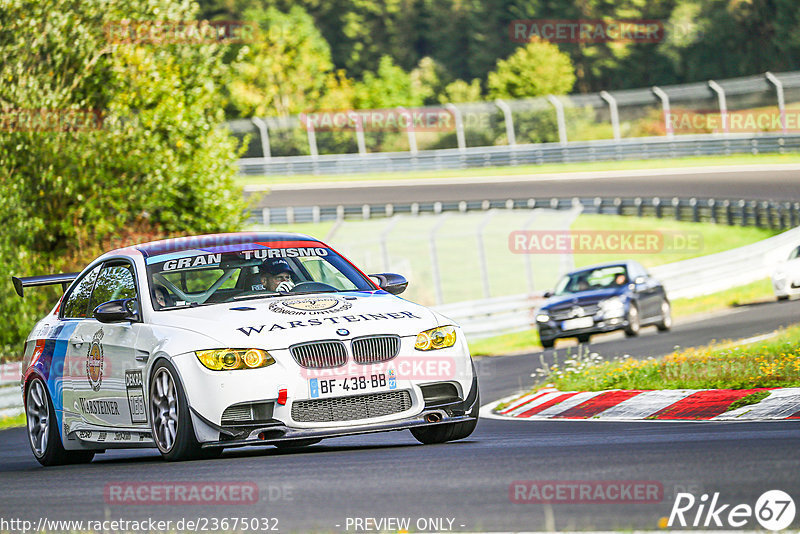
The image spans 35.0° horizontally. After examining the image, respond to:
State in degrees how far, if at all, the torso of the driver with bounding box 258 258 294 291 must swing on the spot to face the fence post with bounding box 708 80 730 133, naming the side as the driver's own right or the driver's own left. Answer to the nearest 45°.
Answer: approximately 90° to the driver's own left

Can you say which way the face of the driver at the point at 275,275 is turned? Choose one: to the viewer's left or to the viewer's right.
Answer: to the viewer's right

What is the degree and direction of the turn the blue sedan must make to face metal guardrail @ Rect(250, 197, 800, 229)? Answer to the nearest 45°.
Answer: approximately 135° to its right

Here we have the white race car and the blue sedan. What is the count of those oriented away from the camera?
0

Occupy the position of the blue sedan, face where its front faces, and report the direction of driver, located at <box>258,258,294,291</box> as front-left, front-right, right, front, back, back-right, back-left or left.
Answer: front-left

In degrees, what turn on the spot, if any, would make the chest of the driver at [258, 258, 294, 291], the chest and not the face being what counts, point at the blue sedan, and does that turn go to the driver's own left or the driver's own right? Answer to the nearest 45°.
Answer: approximately 90° to the driver's own left

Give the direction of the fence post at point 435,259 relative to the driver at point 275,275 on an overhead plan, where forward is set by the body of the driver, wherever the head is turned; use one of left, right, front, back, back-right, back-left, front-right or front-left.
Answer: back-left

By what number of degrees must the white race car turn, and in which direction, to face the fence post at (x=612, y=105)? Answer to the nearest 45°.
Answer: approximately 135° to its left

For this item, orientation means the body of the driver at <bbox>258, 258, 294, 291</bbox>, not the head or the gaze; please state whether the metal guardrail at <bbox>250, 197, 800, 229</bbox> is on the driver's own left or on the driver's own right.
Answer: on the driver's own left

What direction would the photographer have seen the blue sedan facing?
facing the viewer and to the left of the viewer

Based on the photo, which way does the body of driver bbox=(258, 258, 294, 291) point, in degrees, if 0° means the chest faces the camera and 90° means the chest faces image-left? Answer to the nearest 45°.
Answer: approximately 315°

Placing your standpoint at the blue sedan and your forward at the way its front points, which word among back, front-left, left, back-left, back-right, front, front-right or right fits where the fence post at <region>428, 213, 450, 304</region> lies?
right

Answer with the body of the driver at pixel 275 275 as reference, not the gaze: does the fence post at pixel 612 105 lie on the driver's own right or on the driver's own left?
on the driver's own left

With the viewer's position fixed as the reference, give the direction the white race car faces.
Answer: facing the viewer and to the right of the viewer
